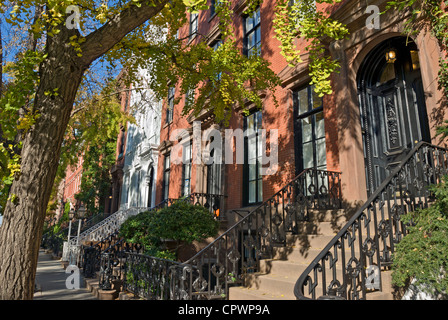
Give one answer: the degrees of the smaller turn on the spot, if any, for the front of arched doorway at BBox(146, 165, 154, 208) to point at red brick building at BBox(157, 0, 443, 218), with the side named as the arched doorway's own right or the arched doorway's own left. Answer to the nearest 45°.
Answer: approximately 90° to the arched doorway's own left

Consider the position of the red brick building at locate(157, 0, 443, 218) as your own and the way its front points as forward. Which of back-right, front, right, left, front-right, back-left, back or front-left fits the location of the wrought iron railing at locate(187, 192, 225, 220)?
right

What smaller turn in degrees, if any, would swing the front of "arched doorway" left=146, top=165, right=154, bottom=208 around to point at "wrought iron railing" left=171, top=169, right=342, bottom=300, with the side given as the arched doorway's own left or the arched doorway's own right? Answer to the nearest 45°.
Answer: approximately 90° to the arched doorway's own left

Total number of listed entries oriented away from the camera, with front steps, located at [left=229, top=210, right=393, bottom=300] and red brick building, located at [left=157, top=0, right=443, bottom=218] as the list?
0

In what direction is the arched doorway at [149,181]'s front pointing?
to the viewer's left

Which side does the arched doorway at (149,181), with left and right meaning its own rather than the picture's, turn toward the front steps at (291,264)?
left

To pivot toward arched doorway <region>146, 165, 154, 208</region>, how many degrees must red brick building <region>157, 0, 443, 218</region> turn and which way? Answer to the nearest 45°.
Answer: approximately 90° to its right

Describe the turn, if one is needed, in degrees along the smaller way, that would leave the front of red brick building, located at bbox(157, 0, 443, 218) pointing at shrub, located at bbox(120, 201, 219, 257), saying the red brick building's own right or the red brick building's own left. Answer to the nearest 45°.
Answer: approximately 45° to the red brick building's own right

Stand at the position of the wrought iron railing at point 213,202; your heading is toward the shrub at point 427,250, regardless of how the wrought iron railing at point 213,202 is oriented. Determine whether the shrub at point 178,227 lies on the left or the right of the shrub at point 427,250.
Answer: right

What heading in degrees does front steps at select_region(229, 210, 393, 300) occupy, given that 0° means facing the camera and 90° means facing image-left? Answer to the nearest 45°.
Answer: approximately 45°
